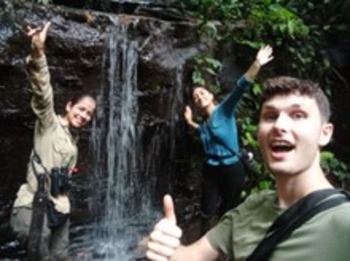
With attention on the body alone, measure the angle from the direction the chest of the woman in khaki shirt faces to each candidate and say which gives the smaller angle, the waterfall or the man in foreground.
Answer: the man in foreground

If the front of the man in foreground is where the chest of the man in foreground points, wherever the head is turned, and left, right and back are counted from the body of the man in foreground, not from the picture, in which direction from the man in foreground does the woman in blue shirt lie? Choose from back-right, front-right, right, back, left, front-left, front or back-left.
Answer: back-right

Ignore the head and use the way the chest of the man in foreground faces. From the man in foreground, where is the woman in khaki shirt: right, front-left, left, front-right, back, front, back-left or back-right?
right

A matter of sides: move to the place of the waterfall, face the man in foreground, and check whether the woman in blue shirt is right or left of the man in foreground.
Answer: left

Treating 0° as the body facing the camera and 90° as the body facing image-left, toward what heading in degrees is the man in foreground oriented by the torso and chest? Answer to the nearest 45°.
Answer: approximately 45°

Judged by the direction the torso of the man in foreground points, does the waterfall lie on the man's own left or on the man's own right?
on the man's own right

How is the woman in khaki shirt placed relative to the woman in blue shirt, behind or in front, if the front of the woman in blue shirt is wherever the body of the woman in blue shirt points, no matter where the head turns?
in front

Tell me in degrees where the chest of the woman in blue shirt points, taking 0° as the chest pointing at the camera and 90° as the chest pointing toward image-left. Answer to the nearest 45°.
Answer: approximately 45°

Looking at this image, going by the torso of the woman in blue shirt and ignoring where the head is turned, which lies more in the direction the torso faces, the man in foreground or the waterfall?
the man in foreground
